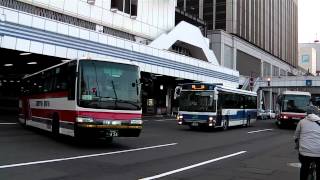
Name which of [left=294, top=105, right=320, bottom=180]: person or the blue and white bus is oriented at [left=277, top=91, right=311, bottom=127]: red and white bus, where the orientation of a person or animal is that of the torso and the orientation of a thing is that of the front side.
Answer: the person

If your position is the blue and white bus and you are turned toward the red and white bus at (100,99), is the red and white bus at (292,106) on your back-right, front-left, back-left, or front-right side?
back-left

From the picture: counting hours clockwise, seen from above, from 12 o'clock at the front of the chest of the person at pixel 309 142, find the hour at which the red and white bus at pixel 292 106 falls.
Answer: The red and white bus is roughly at 12 o'clock from the person.

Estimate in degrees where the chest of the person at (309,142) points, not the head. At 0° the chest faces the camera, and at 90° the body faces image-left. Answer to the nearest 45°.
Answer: approximately 180°

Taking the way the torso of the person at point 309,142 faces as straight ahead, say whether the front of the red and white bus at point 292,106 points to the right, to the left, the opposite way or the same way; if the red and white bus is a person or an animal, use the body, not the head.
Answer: the opposite way

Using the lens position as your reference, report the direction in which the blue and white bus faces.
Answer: facing the viewer and to the left of the viewer

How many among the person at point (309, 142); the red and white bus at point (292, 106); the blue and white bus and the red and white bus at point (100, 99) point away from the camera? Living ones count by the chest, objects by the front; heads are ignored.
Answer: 1

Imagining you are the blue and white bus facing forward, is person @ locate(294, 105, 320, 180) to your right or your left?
on your left

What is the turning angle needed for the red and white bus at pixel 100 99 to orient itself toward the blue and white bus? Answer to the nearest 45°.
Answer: approximately 90° to its left

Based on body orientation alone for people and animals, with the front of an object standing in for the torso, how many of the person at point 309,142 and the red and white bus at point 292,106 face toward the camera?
1

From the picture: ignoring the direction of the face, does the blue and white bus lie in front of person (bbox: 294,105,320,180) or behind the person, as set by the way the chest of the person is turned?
in front

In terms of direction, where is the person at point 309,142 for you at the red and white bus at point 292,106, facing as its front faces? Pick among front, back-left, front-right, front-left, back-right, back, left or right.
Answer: front

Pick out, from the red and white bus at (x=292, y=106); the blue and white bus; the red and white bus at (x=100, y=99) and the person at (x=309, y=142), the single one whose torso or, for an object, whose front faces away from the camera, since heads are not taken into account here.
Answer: the person
